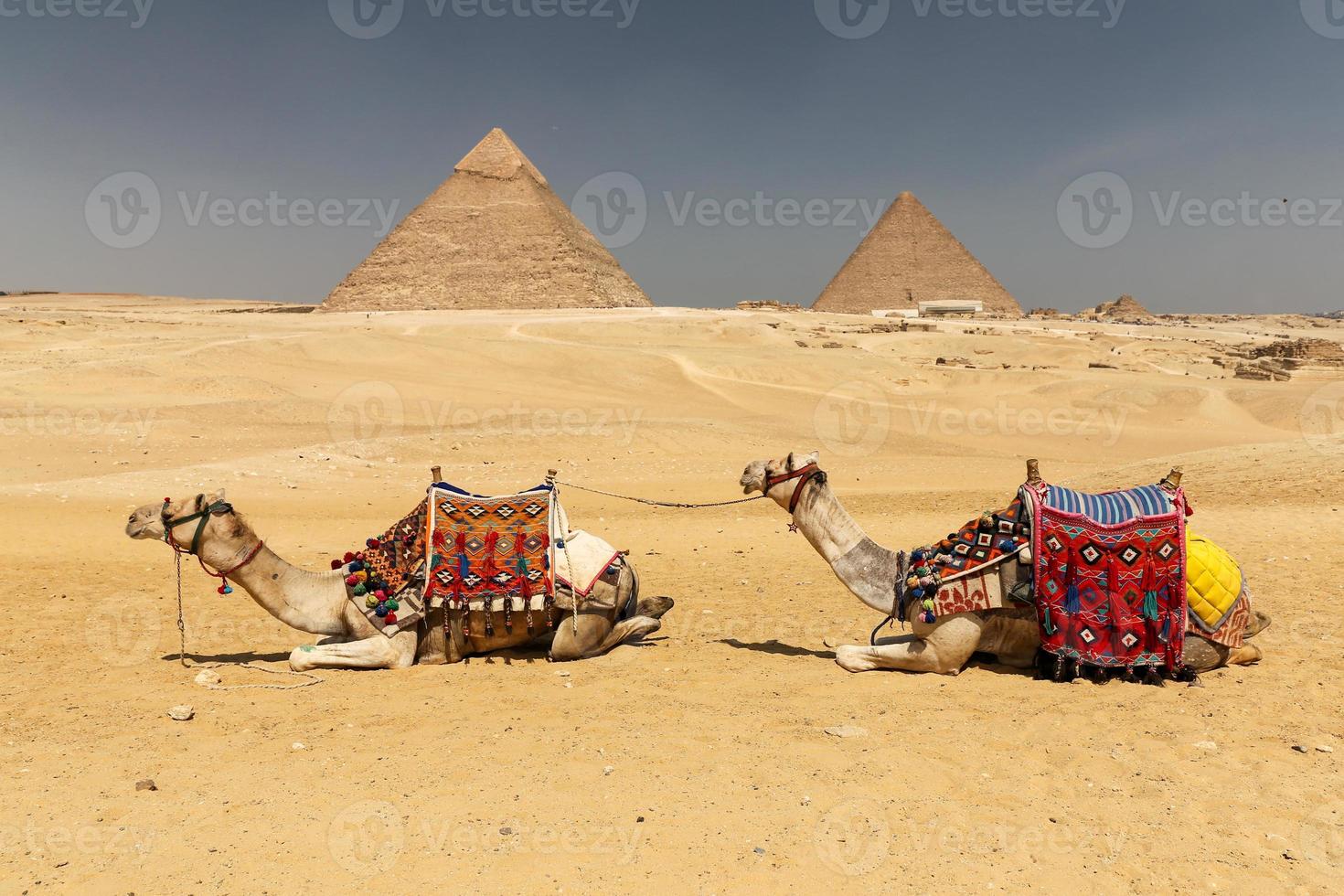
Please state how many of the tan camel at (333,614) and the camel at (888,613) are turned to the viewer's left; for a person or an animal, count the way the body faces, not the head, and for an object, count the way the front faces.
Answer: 2

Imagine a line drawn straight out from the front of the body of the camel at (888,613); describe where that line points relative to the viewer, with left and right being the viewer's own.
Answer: facing to the left of the viewer

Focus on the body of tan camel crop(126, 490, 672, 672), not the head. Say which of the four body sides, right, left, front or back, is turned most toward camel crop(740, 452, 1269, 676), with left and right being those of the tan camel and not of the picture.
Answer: back

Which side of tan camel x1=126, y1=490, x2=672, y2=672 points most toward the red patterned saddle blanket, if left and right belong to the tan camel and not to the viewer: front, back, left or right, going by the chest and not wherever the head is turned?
back

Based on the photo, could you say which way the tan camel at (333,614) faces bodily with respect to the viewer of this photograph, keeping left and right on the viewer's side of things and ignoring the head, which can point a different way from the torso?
facing to the left of the viewer

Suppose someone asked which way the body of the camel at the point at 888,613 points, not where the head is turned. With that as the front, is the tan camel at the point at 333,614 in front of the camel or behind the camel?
in front
